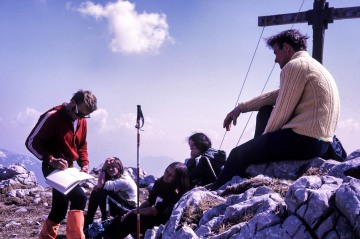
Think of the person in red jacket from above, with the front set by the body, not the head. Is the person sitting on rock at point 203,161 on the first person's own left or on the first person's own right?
on the first person's own left

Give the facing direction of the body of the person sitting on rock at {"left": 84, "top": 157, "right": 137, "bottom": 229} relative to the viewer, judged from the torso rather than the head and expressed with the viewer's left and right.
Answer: facing the viewer and to the left of the viewer

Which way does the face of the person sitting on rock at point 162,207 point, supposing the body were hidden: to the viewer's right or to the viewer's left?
to the viewer's left

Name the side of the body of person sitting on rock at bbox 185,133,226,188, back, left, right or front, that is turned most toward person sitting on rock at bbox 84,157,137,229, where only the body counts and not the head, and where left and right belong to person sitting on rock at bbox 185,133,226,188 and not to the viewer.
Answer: front

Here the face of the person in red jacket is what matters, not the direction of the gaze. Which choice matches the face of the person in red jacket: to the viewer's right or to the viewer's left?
to the viewer's right

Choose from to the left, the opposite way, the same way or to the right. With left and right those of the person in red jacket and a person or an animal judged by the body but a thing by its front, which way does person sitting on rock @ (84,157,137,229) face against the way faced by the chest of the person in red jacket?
to the right

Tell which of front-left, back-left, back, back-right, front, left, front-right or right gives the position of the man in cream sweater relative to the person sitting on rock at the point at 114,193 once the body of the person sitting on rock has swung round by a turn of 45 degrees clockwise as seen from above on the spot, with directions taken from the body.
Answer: back-left

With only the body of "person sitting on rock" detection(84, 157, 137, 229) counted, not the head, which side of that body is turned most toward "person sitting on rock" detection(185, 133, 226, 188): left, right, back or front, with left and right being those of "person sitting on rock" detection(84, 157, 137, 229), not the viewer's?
left

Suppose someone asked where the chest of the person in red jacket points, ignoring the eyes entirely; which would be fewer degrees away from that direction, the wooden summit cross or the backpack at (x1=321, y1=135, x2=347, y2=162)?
the backpack

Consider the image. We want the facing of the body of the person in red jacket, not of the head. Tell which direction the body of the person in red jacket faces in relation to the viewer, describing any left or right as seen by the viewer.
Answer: facing the viewer and to the right of the viewer

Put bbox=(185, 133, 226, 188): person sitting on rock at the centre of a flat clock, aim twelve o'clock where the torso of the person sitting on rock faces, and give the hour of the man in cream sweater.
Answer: The man in cream sweater is roughly at 8 o'clock from the person sitting on rock.
